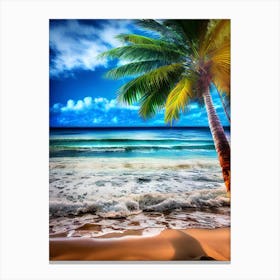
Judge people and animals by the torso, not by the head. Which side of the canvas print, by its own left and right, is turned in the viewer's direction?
front
